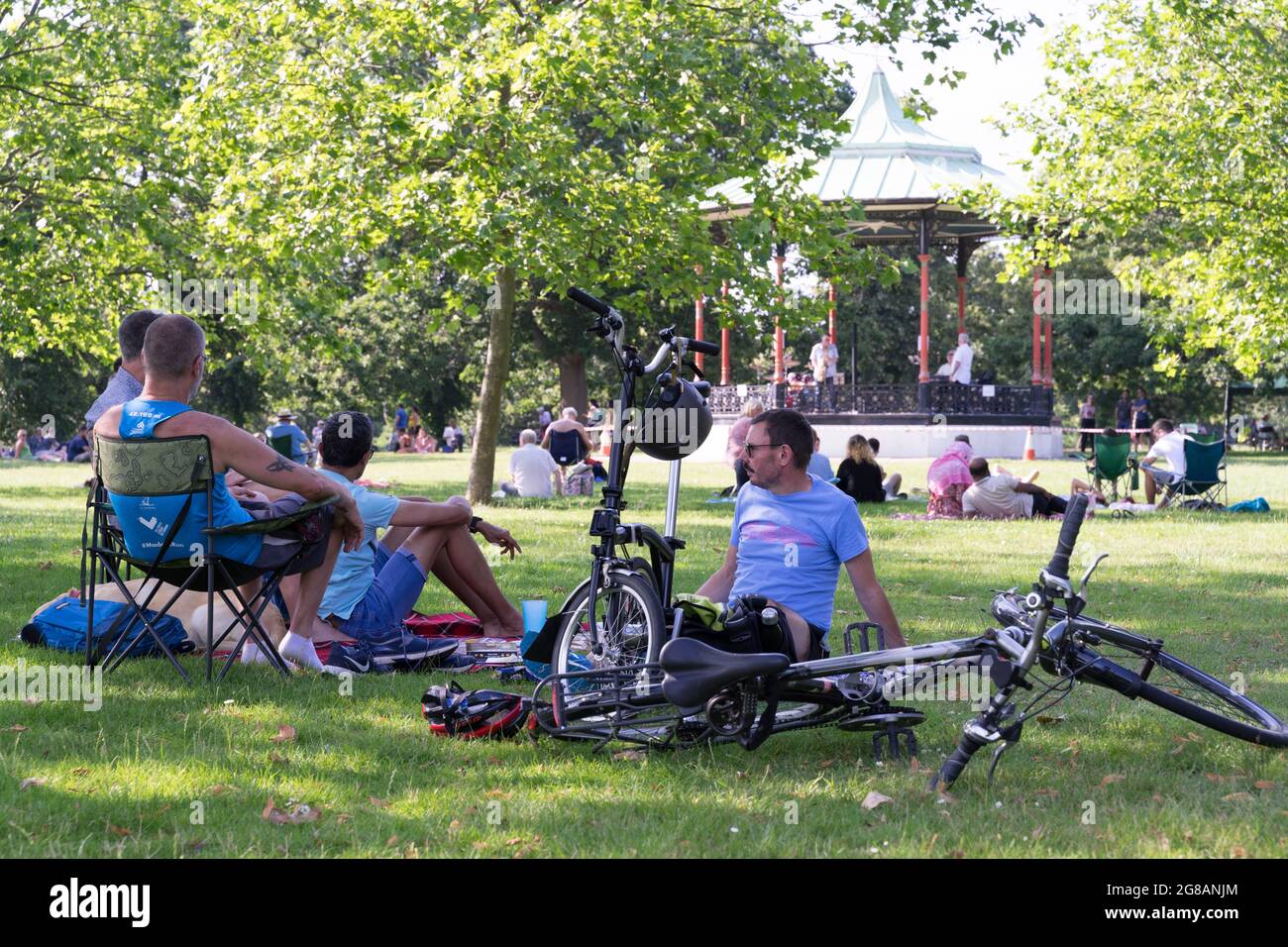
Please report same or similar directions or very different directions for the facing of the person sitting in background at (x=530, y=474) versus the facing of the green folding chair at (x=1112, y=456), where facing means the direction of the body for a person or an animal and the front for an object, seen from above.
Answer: same or similar directions

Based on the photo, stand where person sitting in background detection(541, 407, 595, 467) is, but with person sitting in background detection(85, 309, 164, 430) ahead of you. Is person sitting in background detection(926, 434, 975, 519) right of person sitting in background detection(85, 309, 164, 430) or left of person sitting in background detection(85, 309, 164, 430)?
left

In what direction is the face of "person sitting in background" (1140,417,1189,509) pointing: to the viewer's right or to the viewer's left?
to the viewer's left

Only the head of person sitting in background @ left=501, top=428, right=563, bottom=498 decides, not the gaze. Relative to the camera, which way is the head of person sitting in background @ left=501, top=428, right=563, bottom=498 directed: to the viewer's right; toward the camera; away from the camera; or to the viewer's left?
away from the camera

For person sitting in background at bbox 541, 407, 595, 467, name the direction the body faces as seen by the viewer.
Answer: away from the camera

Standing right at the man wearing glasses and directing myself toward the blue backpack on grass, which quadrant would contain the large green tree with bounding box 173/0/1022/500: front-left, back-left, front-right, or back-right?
front-right

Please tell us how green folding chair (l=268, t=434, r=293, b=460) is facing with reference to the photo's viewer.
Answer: facing away from the viewer

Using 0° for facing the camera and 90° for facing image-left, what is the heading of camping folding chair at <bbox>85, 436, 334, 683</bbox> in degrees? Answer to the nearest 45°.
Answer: approximately 225°

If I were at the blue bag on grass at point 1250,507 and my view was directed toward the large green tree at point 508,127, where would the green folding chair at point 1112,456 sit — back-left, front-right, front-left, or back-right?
front-right

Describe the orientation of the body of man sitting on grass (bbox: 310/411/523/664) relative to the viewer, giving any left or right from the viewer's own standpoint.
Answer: facing away from the viewer and to the right of the viewer

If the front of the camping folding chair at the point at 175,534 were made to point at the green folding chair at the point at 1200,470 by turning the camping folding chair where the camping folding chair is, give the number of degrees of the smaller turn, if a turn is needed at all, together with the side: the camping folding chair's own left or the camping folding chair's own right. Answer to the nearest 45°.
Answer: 0° — it already faces it

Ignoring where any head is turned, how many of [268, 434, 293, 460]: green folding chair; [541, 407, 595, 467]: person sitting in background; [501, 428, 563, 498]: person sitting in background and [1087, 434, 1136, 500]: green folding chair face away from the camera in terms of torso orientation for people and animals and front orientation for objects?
4

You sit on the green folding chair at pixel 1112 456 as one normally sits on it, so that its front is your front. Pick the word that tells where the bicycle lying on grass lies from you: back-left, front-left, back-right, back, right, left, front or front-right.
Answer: back

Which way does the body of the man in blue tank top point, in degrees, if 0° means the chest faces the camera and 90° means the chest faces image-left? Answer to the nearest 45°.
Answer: approximately 225°

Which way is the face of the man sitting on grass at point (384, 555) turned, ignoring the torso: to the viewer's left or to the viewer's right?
to the viewer's right

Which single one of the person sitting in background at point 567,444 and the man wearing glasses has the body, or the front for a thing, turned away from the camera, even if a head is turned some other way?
the person sitting in background

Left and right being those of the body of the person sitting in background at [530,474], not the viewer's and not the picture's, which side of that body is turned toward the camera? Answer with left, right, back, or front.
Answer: back

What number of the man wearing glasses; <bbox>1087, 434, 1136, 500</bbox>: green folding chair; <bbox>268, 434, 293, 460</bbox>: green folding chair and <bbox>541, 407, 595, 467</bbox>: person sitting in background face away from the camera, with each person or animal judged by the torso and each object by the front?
3

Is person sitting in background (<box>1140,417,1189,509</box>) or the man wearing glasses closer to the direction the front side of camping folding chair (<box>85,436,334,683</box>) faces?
the person sitting in background
